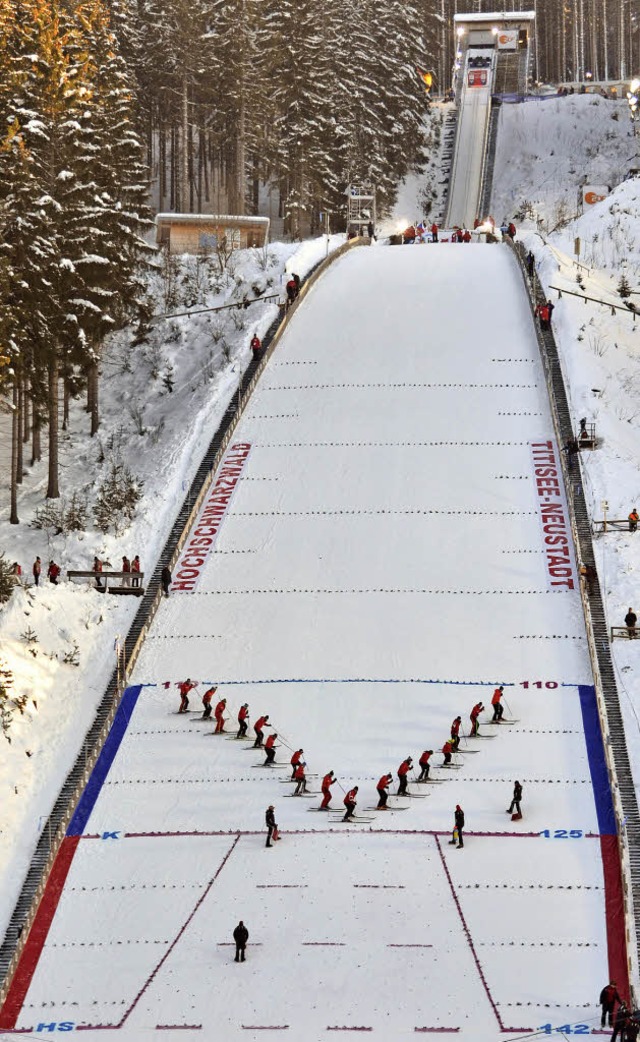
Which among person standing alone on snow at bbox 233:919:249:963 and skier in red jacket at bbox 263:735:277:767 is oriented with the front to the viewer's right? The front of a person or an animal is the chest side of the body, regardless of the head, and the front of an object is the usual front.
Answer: the skier in red jacket

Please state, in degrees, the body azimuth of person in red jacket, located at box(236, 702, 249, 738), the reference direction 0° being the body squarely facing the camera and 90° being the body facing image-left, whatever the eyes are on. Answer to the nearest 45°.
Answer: approximately 270°

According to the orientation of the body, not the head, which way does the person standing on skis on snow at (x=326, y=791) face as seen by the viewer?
to the viewer's right

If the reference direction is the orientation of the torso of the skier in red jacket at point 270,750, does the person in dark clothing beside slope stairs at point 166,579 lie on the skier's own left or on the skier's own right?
on the skier's own left

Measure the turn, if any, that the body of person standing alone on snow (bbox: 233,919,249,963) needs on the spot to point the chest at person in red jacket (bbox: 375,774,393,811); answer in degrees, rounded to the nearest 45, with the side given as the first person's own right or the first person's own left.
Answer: approximately 45° to the first person's own right

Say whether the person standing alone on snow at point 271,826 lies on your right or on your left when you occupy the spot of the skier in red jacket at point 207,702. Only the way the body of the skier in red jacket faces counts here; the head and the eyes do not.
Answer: on your right

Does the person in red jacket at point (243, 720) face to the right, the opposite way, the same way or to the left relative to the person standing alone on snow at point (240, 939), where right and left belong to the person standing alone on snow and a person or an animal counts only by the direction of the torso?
to the right

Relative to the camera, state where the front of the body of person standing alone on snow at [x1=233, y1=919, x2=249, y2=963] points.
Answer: away from the camera

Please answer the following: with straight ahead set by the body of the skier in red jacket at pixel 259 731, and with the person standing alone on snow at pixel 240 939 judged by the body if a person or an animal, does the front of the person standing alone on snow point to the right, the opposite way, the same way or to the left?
to the left

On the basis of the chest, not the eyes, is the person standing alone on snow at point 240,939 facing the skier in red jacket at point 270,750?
yes

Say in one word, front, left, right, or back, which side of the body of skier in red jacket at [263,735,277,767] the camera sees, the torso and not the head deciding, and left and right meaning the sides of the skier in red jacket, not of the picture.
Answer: right

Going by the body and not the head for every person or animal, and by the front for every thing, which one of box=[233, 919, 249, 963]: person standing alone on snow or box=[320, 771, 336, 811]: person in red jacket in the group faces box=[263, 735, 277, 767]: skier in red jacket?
box=[233, 919, 249, 963]: person standing alone on snow

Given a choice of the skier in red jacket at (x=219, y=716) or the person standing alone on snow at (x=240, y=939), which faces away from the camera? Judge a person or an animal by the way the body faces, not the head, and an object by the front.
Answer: the person standing alone on snow
